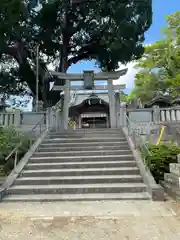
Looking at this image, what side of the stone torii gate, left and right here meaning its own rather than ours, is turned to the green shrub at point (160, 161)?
front

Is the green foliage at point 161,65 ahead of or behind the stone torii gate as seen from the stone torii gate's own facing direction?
behind

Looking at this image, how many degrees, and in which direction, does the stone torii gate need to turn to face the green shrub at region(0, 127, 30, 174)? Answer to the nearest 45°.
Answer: approximately 45° to its right

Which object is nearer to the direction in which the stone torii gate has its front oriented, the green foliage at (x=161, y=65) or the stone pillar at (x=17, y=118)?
the stone pillar

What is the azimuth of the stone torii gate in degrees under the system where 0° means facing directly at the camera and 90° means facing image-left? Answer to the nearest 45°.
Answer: approximately 0°

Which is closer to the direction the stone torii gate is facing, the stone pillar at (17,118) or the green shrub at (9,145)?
the green shrub

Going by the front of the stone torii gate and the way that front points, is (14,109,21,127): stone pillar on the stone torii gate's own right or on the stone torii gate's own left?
on the stone torii gate's own right
